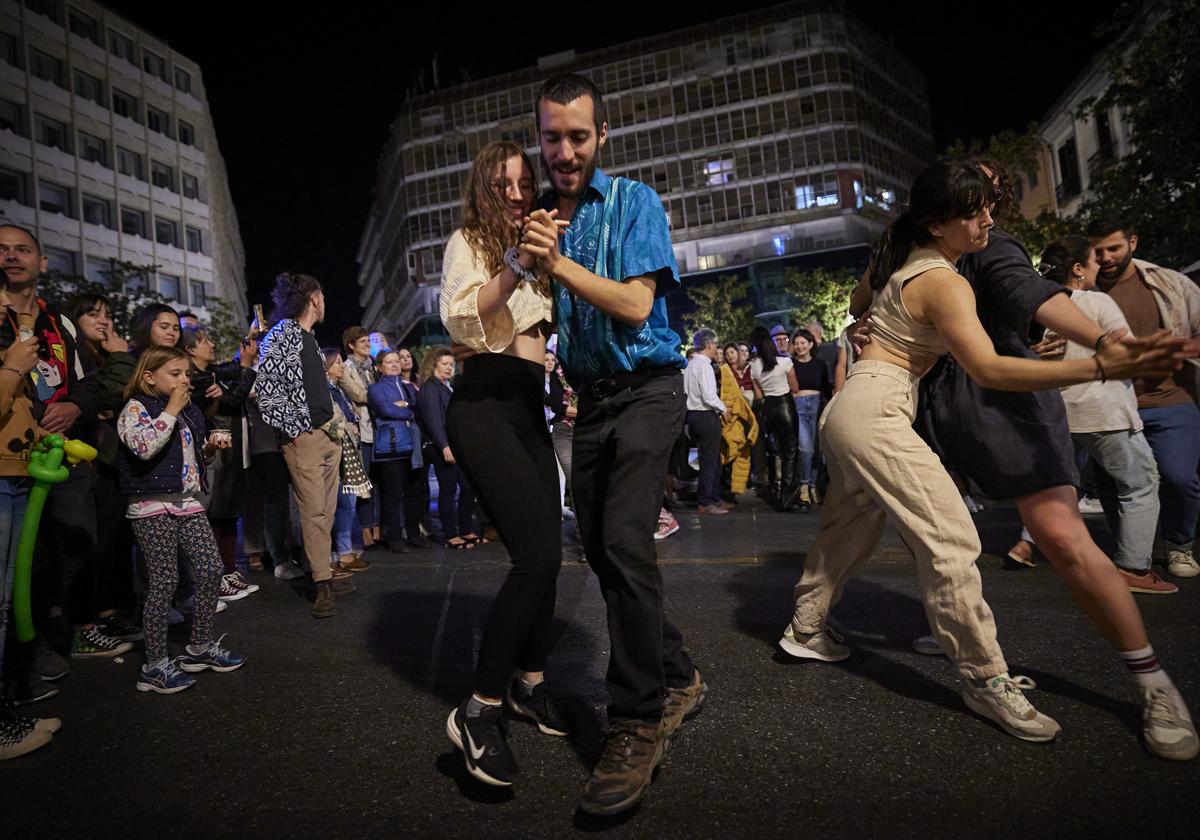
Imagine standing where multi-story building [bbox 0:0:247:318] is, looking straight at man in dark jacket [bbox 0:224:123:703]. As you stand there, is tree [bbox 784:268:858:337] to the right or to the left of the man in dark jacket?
left

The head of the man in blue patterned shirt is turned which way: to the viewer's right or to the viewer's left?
to the viewer's left

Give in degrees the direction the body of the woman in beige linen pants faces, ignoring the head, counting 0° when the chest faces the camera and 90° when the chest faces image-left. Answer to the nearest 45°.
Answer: approximately 270°

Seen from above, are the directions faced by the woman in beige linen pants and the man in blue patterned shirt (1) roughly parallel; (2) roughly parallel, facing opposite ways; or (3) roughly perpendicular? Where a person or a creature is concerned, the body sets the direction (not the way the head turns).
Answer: roughly perpendicular

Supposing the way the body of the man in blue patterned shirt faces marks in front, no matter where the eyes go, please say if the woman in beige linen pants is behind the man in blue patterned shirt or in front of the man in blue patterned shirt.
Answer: behind

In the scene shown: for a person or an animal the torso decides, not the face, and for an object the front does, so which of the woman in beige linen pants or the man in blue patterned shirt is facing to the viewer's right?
the woman in beige linen pants

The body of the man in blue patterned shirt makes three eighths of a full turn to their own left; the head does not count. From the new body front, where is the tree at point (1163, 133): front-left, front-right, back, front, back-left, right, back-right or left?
front-left

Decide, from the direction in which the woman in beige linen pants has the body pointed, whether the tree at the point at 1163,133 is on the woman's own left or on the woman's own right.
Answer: on the woman's own left

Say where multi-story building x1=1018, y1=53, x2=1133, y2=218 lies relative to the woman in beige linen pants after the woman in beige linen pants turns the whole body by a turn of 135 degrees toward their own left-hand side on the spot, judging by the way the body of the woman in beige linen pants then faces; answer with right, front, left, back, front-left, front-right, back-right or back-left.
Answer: front-right

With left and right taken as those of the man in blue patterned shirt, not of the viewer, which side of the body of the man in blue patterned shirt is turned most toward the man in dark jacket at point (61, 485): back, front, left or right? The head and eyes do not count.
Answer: right

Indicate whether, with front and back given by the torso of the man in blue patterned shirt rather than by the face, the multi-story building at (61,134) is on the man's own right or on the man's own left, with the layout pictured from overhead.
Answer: on the man's own right
